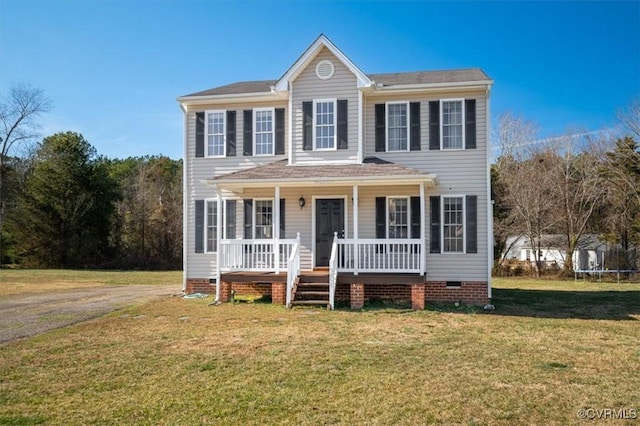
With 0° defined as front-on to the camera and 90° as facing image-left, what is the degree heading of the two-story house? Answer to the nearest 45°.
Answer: approximately 0°

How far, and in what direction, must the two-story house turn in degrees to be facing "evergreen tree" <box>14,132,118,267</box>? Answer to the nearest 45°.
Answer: approximately 135° to its right
